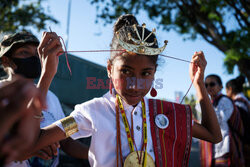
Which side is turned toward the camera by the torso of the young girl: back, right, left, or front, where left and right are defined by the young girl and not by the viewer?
front

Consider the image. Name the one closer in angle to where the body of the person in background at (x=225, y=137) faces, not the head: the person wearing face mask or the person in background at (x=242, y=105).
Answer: the person wearing face mask

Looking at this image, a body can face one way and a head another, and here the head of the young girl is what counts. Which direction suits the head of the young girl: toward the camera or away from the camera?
toward the camera

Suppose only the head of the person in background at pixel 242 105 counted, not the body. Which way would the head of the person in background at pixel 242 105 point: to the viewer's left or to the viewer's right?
to the viewer's left

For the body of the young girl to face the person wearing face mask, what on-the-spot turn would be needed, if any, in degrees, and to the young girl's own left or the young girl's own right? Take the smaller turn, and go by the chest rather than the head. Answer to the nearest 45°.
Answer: approximately 135° to the young girl's own right

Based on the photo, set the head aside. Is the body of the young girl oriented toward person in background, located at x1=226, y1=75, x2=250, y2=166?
no

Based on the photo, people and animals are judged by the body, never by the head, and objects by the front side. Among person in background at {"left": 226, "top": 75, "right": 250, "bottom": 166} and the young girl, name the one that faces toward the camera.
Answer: the young girl

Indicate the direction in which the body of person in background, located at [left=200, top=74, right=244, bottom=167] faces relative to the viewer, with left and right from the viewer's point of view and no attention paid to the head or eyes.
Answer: facing the viewer and to the left of the viewer

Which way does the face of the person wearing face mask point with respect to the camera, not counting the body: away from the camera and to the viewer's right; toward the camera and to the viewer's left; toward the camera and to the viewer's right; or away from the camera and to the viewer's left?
toward the camera and to the viewer's right

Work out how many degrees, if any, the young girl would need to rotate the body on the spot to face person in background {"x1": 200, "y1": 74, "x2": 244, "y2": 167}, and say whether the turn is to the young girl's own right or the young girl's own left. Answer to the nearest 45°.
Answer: approximately 135° to the young girl's own left

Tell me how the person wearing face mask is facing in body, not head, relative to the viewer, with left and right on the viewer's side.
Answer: facing the viewer and to the right of the viewer
